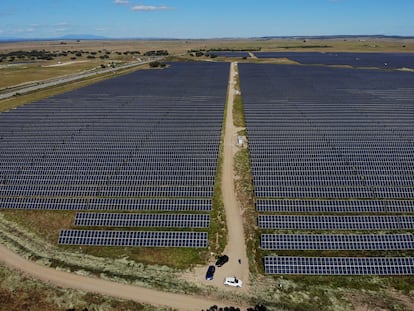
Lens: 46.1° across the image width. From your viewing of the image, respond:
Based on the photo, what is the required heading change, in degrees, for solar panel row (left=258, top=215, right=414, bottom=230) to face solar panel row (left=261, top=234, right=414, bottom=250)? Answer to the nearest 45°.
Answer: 0° — it already faces it

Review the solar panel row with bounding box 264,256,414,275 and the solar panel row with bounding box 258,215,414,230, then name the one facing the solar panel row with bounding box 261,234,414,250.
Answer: the solar panel row with bounding box 258,215,414,230

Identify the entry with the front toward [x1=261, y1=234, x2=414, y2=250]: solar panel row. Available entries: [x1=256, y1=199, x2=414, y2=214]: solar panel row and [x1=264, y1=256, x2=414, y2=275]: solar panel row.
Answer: [x1=256, y1=199, x2=414, y2=214]: solar panel row

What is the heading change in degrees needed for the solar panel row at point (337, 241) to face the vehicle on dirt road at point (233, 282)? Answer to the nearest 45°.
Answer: approximately 45° to its right

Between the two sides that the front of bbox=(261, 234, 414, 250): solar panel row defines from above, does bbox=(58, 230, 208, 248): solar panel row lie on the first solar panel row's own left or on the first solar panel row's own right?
on the first solar panel row's own right

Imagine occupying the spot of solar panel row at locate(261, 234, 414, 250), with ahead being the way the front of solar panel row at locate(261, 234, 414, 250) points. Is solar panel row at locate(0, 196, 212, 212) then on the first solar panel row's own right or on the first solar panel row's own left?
on the first solar panel row's own right

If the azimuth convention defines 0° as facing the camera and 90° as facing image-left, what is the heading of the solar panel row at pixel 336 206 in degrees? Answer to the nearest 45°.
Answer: approximately 0°

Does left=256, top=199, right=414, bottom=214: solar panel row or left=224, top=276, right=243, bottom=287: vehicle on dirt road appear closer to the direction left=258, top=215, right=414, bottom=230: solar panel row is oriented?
the vehicle on dirt road

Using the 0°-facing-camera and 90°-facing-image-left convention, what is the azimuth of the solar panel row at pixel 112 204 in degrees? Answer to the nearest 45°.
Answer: approximately 0°
